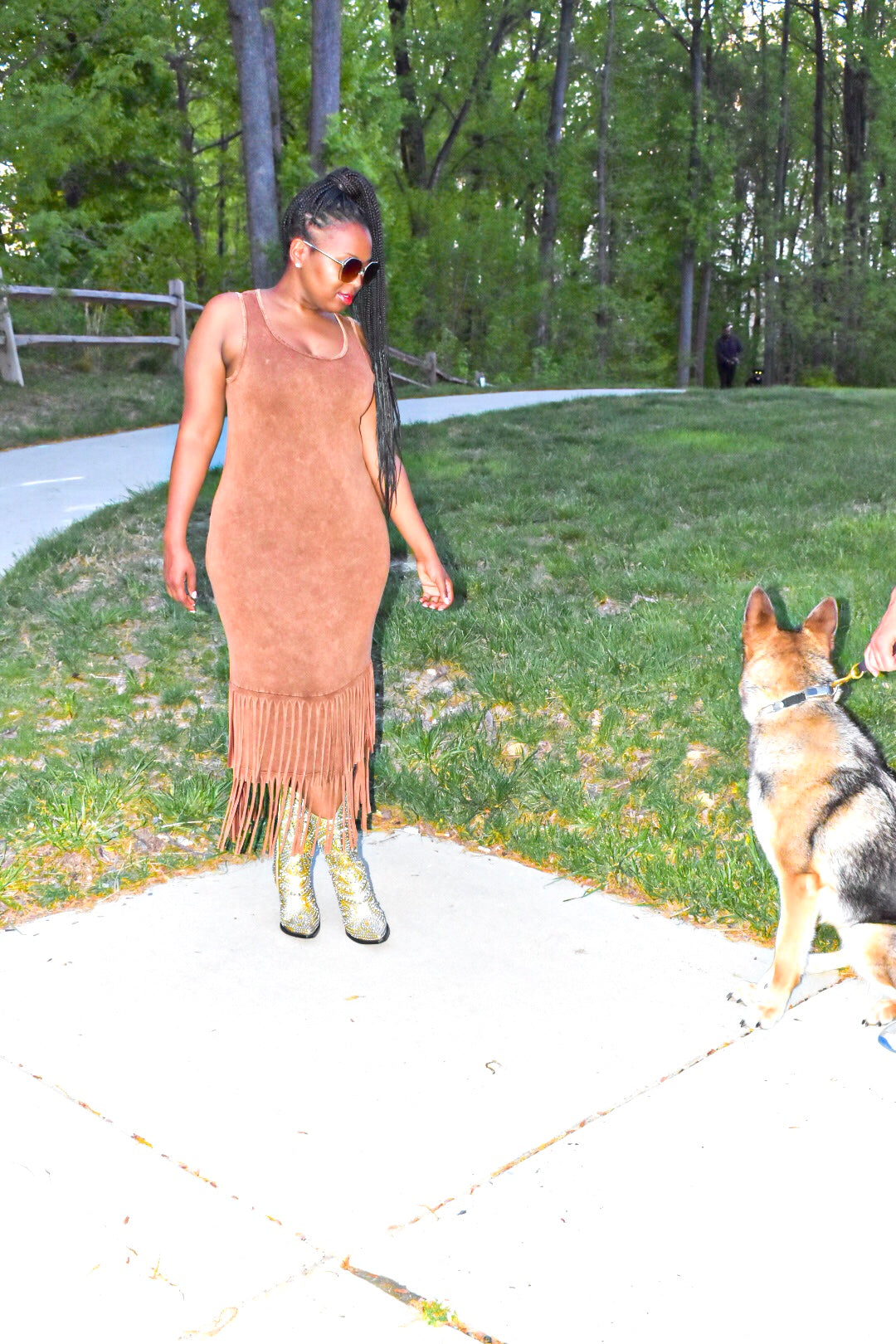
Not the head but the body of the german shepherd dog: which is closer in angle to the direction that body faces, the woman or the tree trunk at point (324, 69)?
the woman

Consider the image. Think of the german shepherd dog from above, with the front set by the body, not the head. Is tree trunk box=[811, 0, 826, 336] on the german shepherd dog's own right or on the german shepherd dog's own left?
on the german shepherd dog's own right

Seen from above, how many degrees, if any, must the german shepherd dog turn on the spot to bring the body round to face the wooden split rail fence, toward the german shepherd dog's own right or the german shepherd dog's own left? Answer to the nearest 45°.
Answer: approximately 45° to the german shepherd dog's own right

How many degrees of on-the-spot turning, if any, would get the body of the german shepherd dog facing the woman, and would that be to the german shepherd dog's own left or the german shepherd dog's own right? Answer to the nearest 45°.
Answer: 0° — it already faces them

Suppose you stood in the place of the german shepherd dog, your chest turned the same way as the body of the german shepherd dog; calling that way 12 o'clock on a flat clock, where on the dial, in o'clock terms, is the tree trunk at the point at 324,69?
The tree trunk is roughly at 2 o'clock from the german shepherd dog.

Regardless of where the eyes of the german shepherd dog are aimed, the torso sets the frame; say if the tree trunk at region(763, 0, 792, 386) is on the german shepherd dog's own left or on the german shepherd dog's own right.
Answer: on the german shepherd dog's own right

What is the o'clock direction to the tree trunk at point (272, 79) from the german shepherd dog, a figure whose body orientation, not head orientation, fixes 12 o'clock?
The tree trunk is roughly at 2 o'clock from the german shepherd dog.

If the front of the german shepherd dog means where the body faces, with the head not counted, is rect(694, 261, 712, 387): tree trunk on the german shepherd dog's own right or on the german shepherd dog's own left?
on the german shepherd dog's own right

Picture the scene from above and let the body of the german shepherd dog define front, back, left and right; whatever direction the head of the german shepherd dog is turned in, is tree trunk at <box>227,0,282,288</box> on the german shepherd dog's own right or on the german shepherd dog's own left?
on the german shepherd dog's own right

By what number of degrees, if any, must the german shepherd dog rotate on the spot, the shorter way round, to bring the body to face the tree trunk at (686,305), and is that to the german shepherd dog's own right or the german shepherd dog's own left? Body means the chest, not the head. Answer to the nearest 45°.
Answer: approximately 90° to the german shepherd dog's own right

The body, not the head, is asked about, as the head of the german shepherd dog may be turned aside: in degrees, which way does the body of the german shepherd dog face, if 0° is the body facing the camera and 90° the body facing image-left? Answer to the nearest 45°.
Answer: approximately 90°

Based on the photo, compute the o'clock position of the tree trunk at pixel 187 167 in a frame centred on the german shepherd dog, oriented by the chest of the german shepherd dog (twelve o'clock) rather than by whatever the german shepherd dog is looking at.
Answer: The tree trunk is roughly at 2 o'clock from the german shepherd dog.
